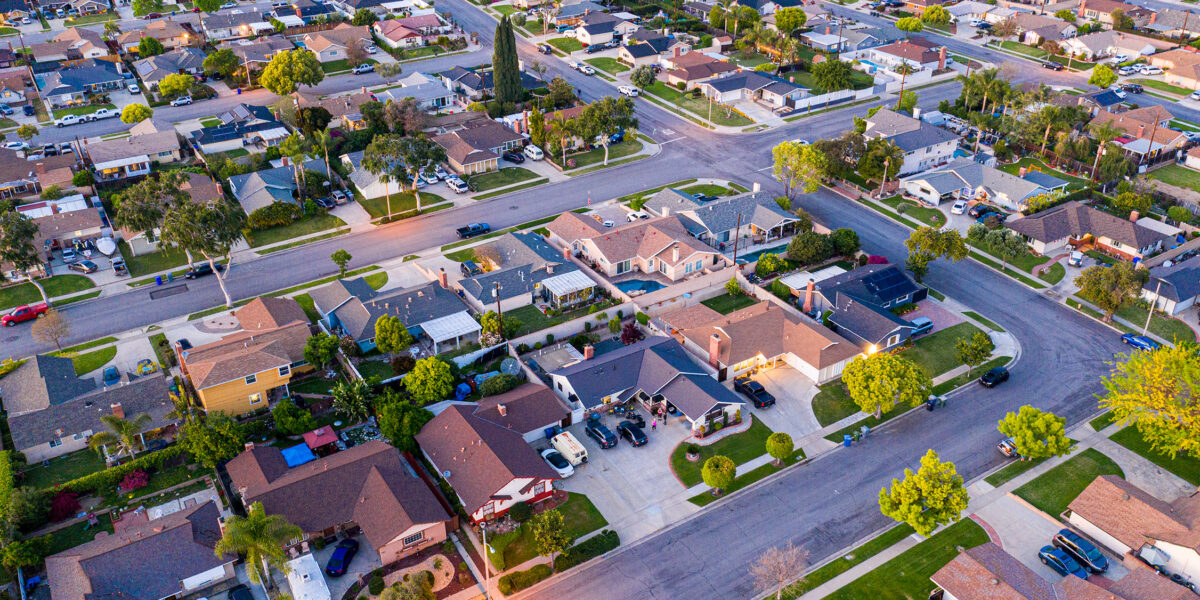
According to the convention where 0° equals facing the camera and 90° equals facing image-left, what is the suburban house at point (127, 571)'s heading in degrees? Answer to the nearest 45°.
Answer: approximately 315°
